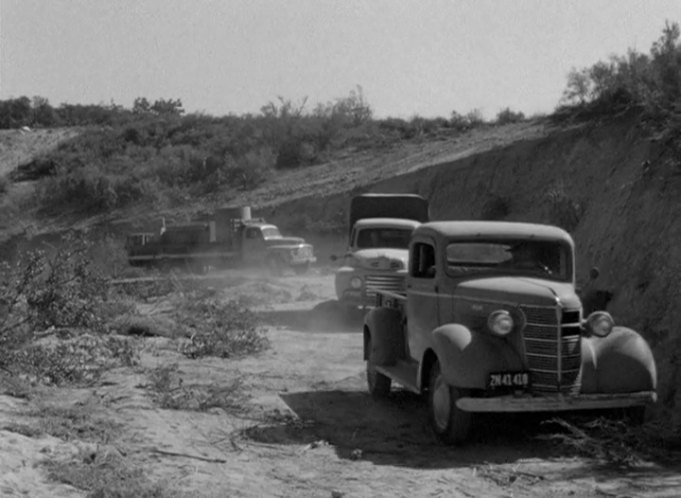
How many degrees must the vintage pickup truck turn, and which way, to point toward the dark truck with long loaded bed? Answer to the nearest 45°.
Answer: approximately 135° to its left

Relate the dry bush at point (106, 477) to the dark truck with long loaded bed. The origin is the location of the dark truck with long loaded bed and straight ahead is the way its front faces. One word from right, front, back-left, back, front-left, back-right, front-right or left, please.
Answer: front-right

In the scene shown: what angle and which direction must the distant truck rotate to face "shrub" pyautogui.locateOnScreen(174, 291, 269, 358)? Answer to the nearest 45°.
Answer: approximately 45° to its right

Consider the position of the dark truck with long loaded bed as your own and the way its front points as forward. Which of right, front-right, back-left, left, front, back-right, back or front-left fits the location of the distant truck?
front-right

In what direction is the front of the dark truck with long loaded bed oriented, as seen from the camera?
facing the viewer and to the right of the viewer
